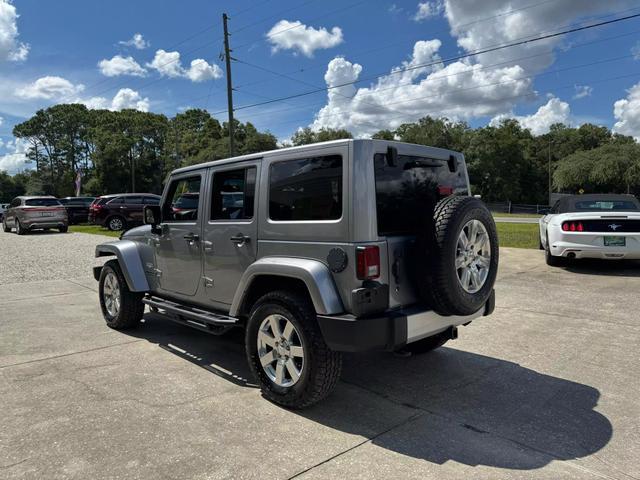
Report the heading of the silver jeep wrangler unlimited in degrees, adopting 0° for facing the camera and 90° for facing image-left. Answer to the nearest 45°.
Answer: approximately 135°

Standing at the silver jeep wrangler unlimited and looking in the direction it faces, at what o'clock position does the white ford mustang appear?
The white ford mustang is roughly at 3 o'clock from the silver jeep wrangler unlimited.

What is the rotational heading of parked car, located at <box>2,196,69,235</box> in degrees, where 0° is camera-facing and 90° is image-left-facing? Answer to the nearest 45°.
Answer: approximately 135°

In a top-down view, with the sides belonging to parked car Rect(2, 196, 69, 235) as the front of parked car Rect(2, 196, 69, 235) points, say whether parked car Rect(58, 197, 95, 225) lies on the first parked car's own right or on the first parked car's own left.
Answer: on the first parked car's own right

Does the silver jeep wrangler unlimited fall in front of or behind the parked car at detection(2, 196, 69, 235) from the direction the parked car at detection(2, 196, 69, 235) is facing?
behind

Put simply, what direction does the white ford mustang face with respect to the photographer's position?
facing away from the viewer

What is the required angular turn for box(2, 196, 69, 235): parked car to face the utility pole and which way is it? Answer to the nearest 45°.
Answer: approximately 135° to its right

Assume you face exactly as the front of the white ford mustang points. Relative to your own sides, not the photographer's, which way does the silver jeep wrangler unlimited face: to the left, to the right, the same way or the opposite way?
to the left
